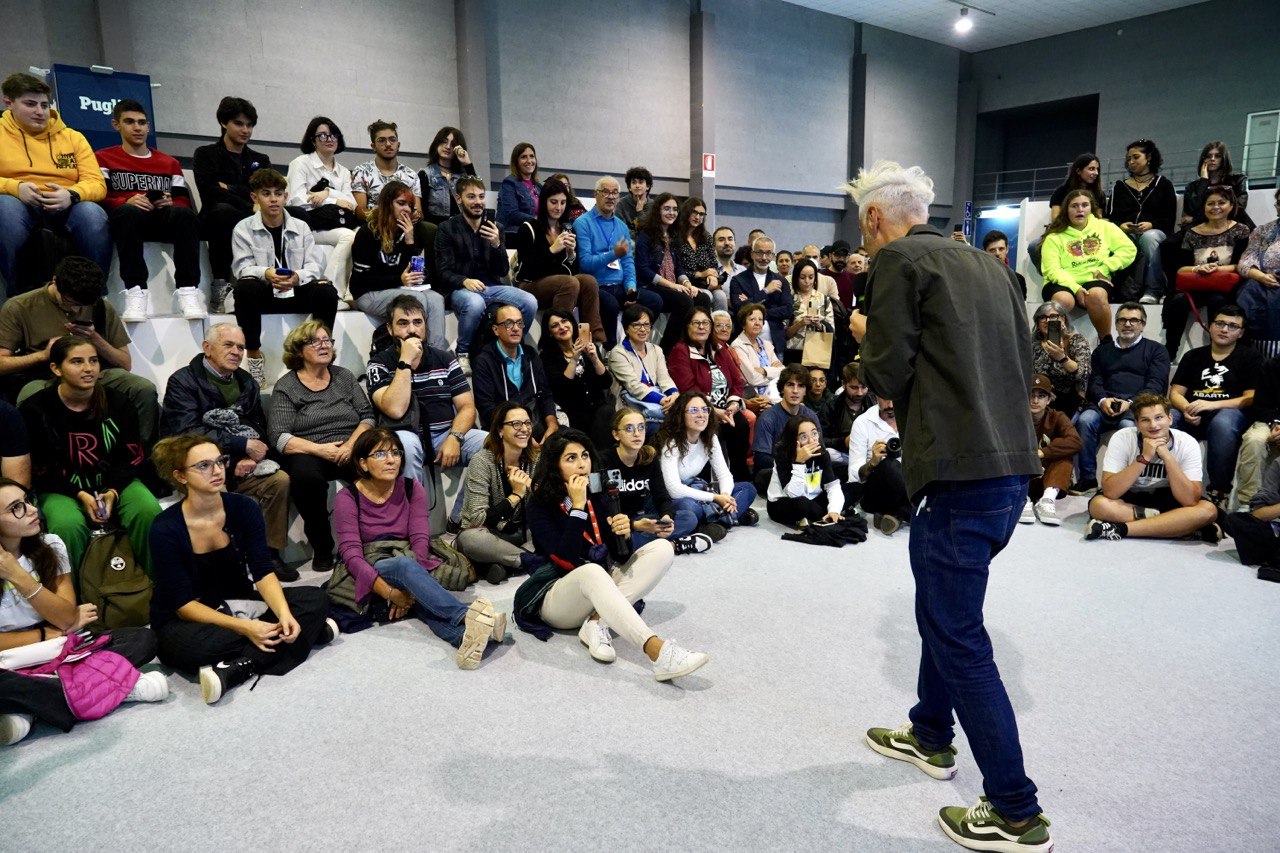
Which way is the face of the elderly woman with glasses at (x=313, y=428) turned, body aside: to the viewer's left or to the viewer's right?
to the viewer's right

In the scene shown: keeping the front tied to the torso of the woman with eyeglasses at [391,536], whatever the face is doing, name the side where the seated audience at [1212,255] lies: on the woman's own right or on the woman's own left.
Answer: on the woman's own left

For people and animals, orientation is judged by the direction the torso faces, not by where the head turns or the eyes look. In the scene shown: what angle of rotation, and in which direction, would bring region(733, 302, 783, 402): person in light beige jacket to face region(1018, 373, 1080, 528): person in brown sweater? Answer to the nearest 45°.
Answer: approximately 45° to their left

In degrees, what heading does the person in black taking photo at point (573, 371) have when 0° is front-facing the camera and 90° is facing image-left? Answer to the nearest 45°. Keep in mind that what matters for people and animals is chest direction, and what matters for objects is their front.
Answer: approximately 315°

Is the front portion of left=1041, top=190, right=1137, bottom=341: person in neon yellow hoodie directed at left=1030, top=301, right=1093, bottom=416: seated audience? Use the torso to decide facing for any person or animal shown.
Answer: yes

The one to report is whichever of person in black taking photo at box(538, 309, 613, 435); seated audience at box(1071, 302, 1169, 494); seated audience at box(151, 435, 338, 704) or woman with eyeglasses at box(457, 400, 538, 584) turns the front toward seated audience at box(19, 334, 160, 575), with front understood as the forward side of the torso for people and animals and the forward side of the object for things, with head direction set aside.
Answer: seated audience at box(1071, 302, 1169, 494)

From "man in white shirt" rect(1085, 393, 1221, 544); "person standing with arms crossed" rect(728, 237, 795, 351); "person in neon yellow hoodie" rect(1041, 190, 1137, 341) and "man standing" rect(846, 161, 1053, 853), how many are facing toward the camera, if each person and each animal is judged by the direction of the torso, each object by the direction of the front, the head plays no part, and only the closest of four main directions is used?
3
